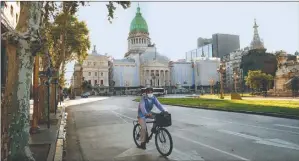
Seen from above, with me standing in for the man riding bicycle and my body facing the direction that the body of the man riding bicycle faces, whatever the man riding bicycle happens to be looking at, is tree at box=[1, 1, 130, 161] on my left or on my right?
on my right
